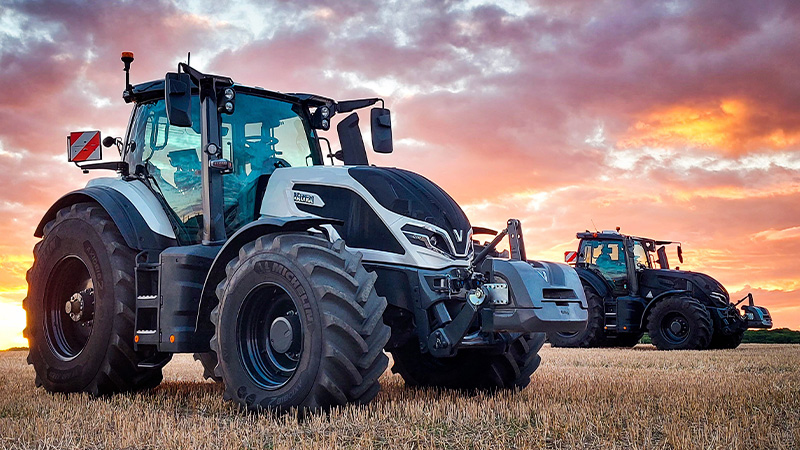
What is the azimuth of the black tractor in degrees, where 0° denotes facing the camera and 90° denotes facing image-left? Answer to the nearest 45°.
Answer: approximately 315°
